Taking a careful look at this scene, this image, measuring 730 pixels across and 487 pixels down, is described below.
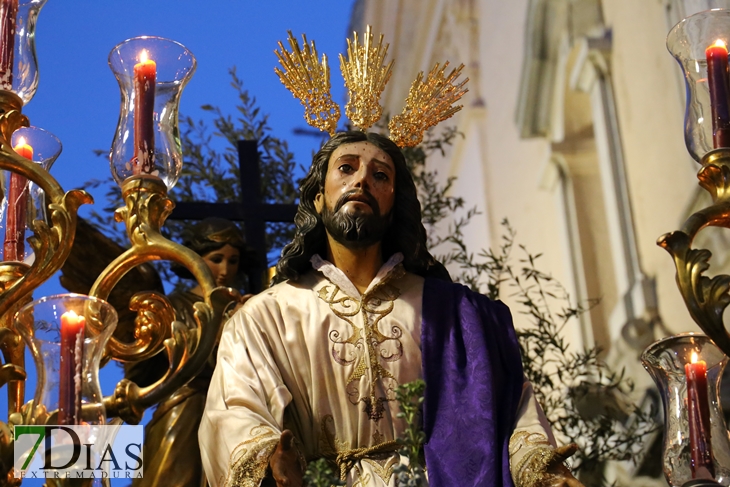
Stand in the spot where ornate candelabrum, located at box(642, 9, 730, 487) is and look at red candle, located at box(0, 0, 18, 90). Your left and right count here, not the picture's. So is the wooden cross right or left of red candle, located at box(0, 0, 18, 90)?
right

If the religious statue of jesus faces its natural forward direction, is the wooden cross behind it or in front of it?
behind

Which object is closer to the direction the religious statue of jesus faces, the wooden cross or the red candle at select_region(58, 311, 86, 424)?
the red candle

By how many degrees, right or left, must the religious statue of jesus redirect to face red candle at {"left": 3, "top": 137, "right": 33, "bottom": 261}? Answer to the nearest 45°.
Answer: approximately 90° to its right

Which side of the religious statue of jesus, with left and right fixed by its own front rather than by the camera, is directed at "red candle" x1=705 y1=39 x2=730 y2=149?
left

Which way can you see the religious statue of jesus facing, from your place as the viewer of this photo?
facing the viewer

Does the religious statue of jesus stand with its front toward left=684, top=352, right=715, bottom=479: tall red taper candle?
no

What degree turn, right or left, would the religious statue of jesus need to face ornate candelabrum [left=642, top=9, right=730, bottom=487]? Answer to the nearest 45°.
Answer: approximately 90° to its left

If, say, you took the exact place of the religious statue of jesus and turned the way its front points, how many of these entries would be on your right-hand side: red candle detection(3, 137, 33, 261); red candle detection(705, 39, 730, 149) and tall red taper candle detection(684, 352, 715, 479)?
1

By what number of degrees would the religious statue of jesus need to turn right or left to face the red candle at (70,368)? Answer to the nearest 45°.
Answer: approximately 45° to its right

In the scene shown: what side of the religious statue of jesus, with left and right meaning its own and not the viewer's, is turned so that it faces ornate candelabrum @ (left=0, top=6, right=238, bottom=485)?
right
